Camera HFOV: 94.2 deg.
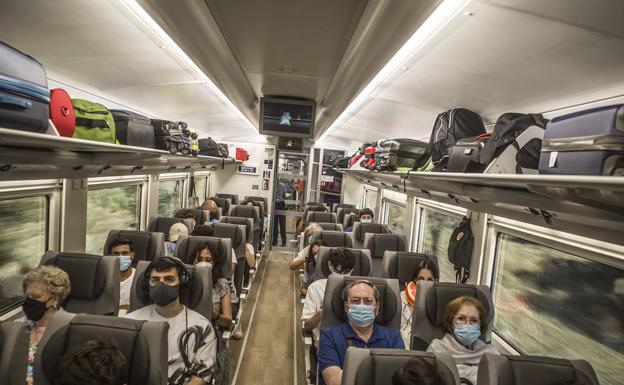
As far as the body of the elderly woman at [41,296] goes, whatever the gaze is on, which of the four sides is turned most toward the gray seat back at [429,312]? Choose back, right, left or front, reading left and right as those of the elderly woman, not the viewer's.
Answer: left

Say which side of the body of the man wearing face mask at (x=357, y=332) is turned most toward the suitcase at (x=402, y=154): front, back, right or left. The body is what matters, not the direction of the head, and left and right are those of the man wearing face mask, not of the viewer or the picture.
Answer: back

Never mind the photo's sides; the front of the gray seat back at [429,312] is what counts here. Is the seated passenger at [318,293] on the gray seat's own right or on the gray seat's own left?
on the gray seat's own right

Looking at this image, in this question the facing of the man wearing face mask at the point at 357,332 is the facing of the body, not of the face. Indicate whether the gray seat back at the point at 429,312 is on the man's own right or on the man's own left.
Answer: on the man's own left

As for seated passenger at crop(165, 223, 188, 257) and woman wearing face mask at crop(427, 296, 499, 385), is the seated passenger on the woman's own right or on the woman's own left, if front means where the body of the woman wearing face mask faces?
on the woman's own right
